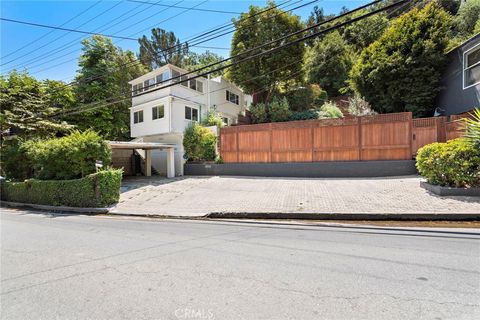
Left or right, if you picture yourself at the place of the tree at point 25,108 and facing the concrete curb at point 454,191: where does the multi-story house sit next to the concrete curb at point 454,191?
left

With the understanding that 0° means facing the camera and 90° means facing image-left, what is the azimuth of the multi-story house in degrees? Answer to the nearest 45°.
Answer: approximately 45°

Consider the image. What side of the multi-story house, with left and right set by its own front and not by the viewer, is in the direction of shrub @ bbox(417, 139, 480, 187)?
left

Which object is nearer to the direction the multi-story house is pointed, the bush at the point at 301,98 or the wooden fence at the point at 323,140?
the wooden fence

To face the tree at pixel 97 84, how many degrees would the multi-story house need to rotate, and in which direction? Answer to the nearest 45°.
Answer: approximately 90° to its right

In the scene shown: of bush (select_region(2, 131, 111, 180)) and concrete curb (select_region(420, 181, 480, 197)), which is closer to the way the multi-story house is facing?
the bush

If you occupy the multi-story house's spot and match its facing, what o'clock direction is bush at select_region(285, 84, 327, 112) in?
The bush is roughly at 7 o'clock from the multi-story house.

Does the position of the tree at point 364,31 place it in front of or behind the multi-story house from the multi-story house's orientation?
behind

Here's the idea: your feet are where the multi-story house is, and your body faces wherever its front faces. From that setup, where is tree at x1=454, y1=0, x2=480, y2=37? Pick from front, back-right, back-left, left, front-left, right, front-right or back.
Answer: back-left
